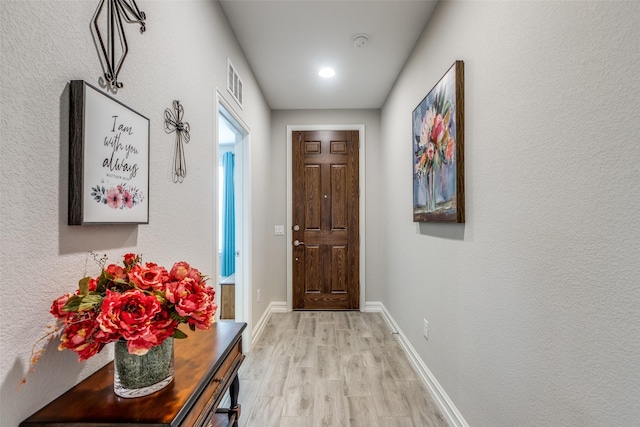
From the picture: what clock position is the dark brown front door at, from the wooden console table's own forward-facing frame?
The dark brown front door is roughly at 9 o'clock from the wooden console table.

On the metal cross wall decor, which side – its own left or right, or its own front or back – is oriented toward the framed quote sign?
right

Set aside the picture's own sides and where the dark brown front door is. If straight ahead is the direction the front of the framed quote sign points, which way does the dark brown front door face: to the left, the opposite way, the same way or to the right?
to the right

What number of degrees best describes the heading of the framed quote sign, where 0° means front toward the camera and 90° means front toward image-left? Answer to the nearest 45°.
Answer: approximately 315°
